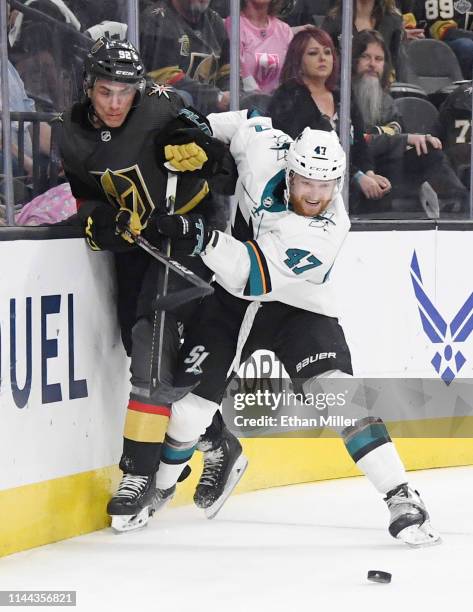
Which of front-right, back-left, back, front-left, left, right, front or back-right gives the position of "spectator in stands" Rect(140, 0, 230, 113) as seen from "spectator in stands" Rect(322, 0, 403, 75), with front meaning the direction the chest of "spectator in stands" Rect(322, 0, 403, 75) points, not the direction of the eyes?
front-right

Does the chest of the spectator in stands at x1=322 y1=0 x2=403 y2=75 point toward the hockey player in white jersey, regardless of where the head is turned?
yes

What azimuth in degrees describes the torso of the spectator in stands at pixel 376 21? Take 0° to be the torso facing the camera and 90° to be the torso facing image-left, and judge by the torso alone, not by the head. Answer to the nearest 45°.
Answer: approximately 0°

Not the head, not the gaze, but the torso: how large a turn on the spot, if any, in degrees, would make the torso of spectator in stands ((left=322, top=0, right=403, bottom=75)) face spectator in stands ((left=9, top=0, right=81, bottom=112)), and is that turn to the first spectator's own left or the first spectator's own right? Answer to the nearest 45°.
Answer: approximately 45° to the first spectator's own right

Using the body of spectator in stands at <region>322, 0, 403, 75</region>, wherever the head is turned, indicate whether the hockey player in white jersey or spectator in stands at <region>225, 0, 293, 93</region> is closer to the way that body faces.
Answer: the hockey player in white jersey

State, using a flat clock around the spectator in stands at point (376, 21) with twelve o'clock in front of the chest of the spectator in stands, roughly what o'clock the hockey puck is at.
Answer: The hockey puck is roughly at 12 o'clock from the spectator in stands.

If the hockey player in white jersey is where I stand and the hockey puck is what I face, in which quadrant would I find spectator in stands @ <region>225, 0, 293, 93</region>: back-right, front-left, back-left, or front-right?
back-left
